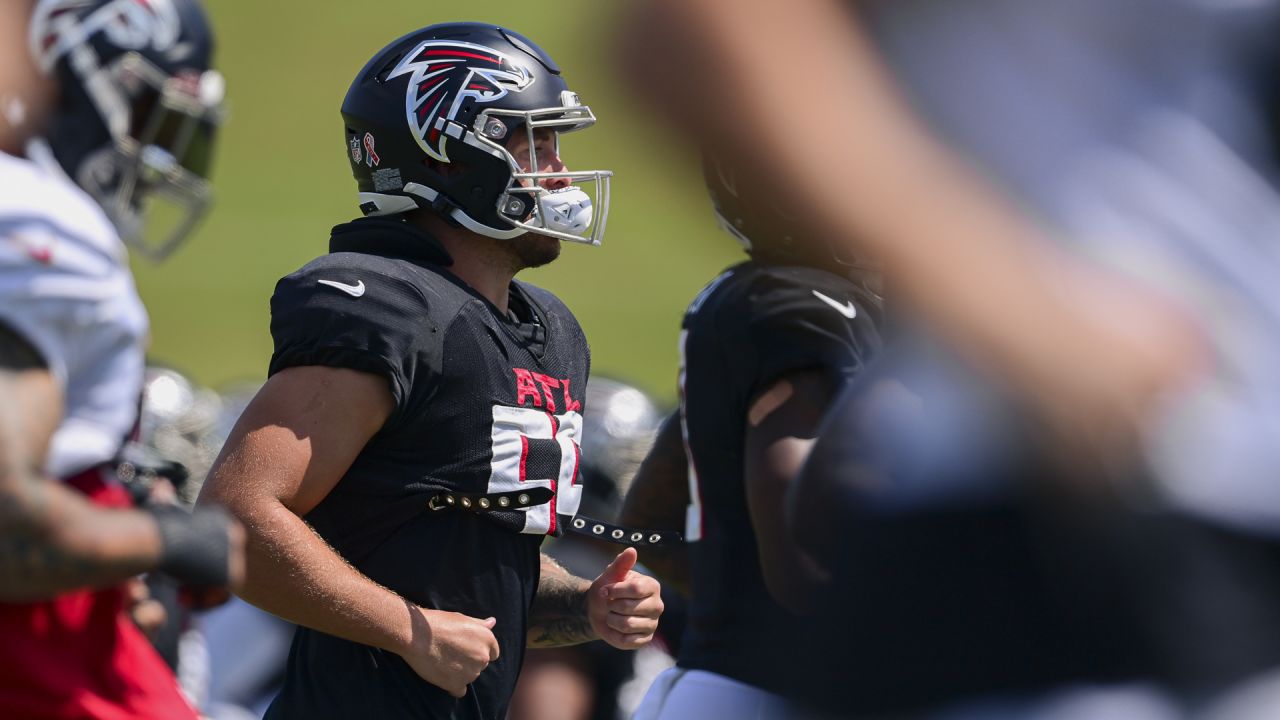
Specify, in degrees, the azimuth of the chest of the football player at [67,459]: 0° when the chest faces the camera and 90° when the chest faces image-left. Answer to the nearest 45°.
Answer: approximately 270°

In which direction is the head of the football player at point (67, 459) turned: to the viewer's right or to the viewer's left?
to the viewer's right

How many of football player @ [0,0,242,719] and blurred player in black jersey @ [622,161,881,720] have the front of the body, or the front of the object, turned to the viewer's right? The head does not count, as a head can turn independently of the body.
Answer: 2

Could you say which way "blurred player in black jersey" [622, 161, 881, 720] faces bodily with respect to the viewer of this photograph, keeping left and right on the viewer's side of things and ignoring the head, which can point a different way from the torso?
facing to the right of the viewer

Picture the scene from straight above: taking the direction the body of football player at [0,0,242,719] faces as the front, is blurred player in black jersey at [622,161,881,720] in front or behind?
in front

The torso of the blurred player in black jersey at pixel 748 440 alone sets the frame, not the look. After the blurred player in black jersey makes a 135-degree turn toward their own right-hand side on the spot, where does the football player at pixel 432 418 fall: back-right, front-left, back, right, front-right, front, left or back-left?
front

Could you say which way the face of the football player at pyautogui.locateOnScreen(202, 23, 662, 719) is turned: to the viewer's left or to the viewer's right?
to the viewer's right
